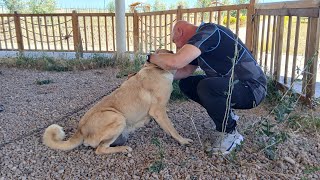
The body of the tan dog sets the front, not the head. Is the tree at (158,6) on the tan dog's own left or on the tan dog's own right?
on the tan dog's own left

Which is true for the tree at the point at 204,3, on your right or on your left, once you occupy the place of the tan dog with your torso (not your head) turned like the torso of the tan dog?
on your left

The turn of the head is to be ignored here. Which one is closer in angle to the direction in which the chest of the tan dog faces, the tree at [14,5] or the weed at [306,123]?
the weed

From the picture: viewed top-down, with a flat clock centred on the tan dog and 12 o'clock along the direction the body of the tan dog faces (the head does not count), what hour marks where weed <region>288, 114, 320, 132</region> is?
The weed is roughly at 12 o'clock from the tan dog.

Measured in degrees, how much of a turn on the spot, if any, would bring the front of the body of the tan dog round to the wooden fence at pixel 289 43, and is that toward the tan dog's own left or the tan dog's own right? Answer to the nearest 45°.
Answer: approximately 45° to the tan dog's own left

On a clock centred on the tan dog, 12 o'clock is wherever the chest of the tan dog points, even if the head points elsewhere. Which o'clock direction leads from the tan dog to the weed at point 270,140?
The weed is roughly at 1 o'clock from the tan dog.

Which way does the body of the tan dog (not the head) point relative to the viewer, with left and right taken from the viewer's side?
facing to the right of the viewer

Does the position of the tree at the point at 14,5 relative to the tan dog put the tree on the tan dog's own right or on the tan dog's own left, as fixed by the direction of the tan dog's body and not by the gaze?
on the tan dog's own left

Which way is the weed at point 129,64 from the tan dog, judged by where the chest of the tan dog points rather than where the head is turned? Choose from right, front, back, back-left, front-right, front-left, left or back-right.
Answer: left
